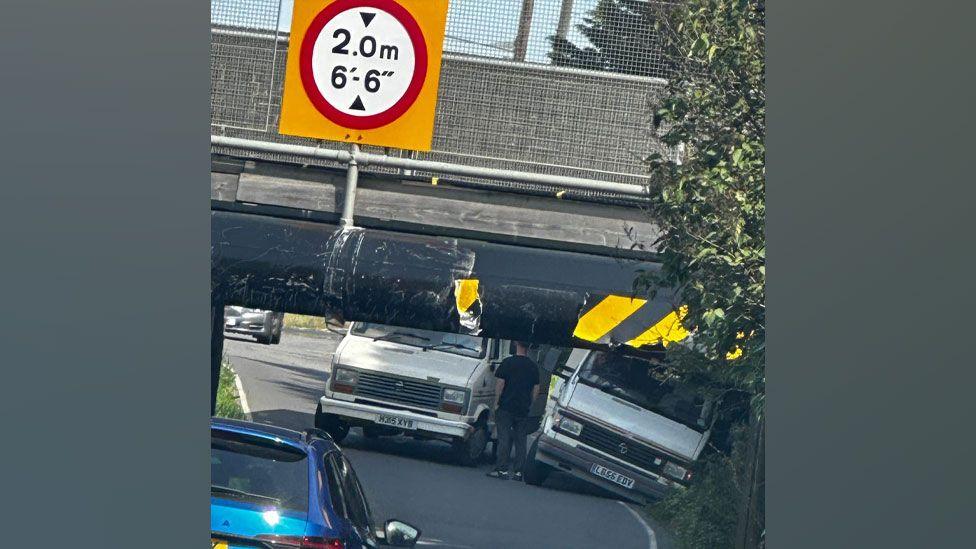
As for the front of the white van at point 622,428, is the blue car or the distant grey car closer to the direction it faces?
the blue car

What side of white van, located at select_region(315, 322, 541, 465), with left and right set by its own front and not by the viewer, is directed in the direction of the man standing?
left

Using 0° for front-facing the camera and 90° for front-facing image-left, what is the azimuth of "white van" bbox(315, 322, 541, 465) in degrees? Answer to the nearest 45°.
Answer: approximately 0°

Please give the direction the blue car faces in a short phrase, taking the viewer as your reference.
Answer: facing away from the viewer and to the right of the viewer

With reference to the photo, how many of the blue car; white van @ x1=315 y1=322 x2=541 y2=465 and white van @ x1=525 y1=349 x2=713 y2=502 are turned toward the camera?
2
